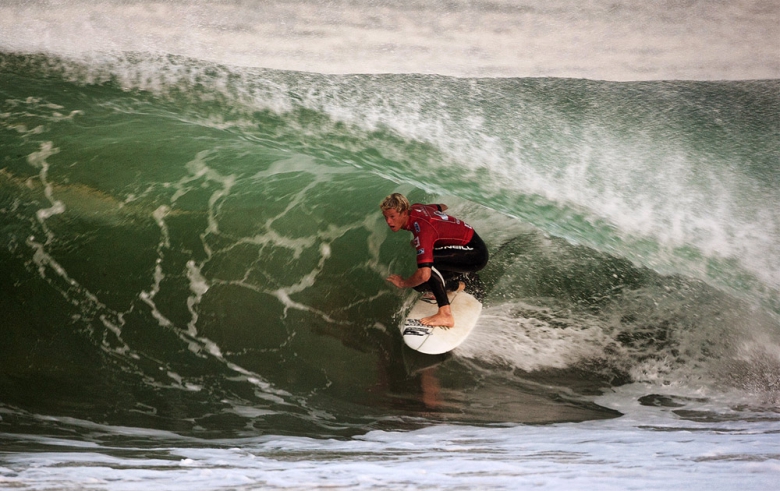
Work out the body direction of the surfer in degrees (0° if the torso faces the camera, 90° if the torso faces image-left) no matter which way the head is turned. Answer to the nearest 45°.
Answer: approximately 90°

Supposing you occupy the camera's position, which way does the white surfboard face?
facing the viewer and to the left of the viewer
